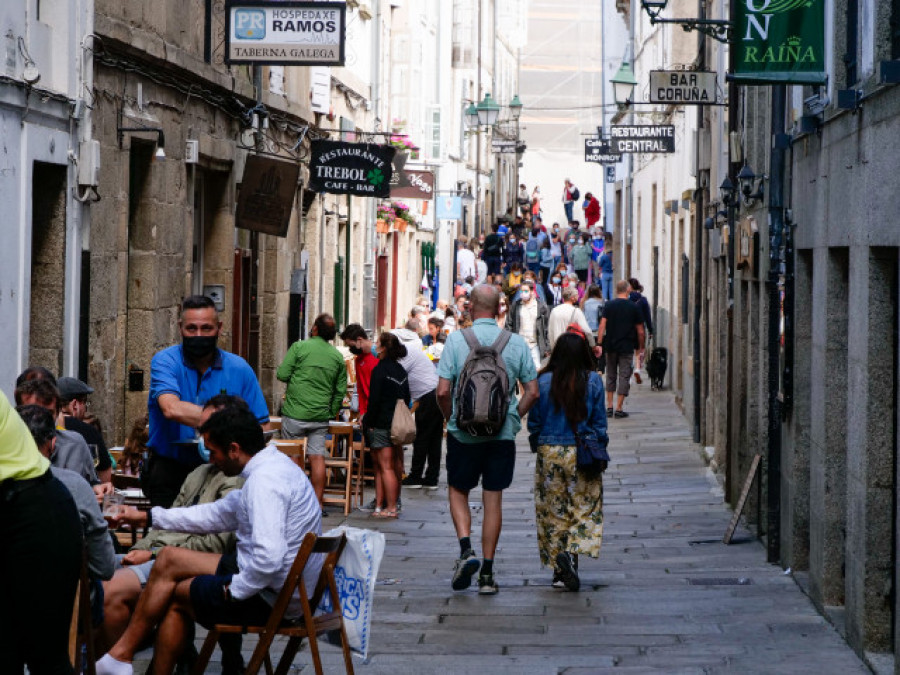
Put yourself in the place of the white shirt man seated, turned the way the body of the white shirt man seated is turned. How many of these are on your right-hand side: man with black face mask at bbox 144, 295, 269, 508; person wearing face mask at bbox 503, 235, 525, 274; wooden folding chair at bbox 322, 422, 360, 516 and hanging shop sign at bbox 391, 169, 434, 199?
4

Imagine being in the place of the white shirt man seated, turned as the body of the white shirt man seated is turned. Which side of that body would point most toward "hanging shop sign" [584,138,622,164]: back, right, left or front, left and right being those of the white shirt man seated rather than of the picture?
right

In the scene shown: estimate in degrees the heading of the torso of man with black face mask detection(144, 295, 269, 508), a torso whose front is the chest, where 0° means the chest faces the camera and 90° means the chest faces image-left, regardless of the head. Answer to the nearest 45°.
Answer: approximately 0°

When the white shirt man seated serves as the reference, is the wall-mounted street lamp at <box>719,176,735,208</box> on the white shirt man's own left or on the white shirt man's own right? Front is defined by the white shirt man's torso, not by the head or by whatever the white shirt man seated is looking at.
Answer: on the white shirt man's own right

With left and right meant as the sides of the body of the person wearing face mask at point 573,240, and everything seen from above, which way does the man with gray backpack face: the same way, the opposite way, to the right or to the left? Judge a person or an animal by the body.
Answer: the opposite way

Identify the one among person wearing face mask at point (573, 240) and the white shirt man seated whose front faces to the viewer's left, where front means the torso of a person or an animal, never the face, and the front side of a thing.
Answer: the white shirt man seated

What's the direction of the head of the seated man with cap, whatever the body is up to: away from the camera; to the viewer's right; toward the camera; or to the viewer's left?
to the viewer's right

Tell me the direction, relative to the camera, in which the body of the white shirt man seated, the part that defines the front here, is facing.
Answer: to the viewer's left

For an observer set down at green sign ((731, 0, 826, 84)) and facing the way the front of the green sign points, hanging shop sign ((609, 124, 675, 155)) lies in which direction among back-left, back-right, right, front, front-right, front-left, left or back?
back

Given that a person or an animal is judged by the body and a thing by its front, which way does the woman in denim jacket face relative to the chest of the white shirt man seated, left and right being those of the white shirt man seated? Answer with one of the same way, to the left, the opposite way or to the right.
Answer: to the right

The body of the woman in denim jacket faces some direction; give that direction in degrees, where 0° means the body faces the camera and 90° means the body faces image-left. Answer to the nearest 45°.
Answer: approximately 180°
